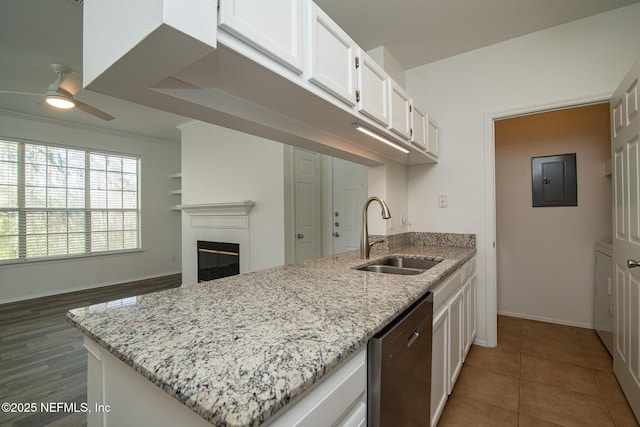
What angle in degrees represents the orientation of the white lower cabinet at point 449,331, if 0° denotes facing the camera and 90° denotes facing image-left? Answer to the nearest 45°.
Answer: approximately 270°

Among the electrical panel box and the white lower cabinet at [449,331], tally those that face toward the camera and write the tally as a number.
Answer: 1

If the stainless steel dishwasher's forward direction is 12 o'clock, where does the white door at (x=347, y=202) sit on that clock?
The white door is roughly at 7 o'clock from the stainless steel dishwasher.

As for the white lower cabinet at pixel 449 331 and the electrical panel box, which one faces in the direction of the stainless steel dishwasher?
the electrical panel box

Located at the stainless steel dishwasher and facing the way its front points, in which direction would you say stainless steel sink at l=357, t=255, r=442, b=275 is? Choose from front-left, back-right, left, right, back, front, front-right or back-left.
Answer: back-left

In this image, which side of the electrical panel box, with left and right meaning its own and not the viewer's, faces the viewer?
front

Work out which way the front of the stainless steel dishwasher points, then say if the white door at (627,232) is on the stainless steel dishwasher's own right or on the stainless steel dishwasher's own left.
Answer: on the stainless steel dishwasher's own left

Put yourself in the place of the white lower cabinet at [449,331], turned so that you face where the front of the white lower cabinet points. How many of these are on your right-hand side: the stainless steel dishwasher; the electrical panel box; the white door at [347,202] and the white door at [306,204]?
1

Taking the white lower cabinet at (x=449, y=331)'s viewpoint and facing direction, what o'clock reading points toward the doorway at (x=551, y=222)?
The doorway is roughly at 10 o'clock from the white lower cabinet.
